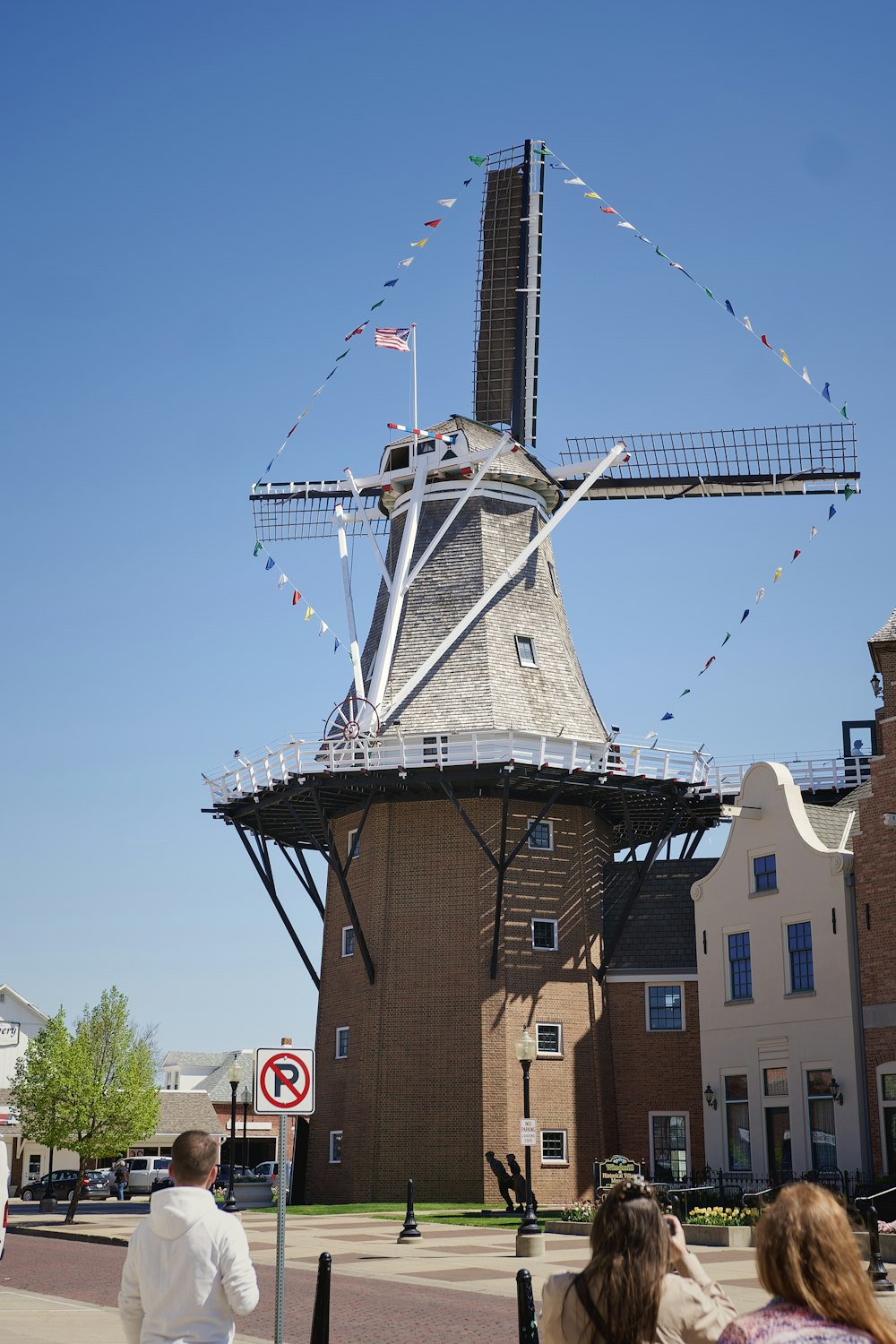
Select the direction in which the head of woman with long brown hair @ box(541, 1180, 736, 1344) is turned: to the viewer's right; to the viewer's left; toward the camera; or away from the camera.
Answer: away from the camera

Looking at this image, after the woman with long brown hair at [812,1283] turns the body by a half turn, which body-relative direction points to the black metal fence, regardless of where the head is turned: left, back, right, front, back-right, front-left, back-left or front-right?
back

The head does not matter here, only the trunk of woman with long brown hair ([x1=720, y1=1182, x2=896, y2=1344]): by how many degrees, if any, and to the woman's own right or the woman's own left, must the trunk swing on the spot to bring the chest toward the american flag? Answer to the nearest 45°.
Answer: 0° — they already face it

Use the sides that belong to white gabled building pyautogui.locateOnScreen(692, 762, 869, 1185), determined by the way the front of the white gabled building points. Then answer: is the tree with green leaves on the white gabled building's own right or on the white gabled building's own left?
on the white gabled building's own right

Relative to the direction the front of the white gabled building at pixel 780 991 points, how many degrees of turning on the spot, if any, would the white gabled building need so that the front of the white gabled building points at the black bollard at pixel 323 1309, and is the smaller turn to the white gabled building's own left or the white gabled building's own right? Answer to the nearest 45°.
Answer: approximately 45° to the white gabled building's own left

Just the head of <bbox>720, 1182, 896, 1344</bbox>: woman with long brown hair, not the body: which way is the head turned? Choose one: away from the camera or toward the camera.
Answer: away from the camera

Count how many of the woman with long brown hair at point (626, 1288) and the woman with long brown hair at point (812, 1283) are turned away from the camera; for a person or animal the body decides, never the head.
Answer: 2

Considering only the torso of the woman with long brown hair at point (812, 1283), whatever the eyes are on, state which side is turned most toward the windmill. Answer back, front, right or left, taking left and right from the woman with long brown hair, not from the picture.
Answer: front

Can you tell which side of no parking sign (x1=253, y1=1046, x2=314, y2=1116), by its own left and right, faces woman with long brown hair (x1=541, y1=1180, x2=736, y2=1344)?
front

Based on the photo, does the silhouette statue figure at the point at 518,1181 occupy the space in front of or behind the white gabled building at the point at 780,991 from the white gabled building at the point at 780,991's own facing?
in front

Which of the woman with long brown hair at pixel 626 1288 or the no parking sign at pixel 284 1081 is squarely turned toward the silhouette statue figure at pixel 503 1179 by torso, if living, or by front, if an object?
the woman with long brown hair

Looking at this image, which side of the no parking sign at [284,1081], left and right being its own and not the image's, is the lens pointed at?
front

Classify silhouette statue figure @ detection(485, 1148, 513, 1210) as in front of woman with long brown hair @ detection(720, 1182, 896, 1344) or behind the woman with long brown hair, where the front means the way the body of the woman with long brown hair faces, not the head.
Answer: in front

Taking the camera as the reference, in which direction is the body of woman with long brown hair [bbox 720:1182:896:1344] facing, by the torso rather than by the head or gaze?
away from the camera

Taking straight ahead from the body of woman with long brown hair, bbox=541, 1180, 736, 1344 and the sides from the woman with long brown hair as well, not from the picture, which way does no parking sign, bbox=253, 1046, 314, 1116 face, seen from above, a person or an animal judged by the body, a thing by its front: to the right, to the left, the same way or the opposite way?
the opposite way

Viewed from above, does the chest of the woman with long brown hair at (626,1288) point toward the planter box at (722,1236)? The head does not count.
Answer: yes
